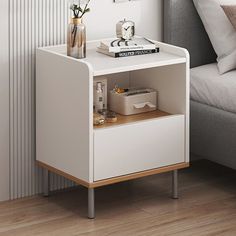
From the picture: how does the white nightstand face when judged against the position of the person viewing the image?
facing the viewer and to the right of the viewer

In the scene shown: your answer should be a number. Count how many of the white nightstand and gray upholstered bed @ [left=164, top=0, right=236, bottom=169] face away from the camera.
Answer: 0

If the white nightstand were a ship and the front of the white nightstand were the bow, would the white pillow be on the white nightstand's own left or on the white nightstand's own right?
on the white nightstand's own left

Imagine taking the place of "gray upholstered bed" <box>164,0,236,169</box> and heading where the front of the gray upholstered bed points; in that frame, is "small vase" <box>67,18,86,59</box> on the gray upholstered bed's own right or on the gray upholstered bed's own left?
on the gray upholstered bed's own right

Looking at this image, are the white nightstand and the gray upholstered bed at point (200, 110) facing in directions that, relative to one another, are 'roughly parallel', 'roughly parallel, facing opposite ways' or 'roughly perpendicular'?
roughly parallel

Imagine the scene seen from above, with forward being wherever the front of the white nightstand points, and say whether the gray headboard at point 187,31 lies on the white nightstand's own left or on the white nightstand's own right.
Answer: on the white nightstand's own left

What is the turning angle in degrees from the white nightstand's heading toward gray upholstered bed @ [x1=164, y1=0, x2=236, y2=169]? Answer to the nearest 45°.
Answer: approximately 90° to its left

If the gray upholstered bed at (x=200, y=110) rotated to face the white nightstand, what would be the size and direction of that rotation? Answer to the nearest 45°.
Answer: approximately 90° to its right
